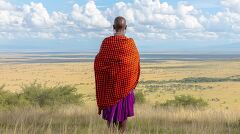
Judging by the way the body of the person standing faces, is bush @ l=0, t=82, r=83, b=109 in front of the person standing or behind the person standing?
in front

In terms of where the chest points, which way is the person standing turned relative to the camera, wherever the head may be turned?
away from the camera
